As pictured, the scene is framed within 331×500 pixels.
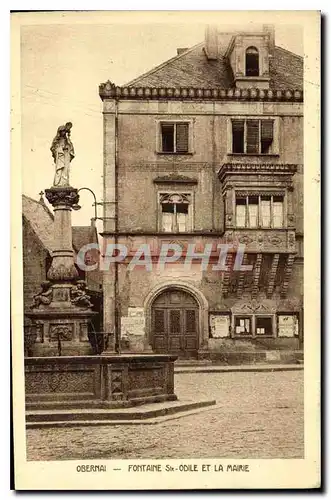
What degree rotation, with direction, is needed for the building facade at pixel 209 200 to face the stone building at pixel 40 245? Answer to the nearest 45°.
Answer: approximately 90° to its right

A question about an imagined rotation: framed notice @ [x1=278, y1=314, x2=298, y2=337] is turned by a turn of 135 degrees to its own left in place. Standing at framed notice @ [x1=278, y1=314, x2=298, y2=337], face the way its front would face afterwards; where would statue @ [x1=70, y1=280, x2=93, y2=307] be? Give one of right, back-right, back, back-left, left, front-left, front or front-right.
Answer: back-left

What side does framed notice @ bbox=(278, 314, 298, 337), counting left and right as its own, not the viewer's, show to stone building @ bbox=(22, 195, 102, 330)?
right

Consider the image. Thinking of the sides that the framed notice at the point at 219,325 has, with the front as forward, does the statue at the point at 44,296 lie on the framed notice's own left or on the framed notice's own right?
on the framed notice's own right

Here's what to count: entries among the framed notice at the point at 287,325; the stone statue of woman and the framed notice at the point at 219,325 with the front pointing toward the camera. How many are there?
3

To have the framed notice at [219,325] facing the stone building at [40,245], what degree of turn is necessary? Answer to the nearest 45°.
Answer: approximately 90° to its right

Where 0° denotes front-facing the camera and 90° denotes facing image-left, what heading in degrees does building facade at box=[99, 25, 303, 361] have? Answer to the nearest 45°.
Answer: approximately 0°
